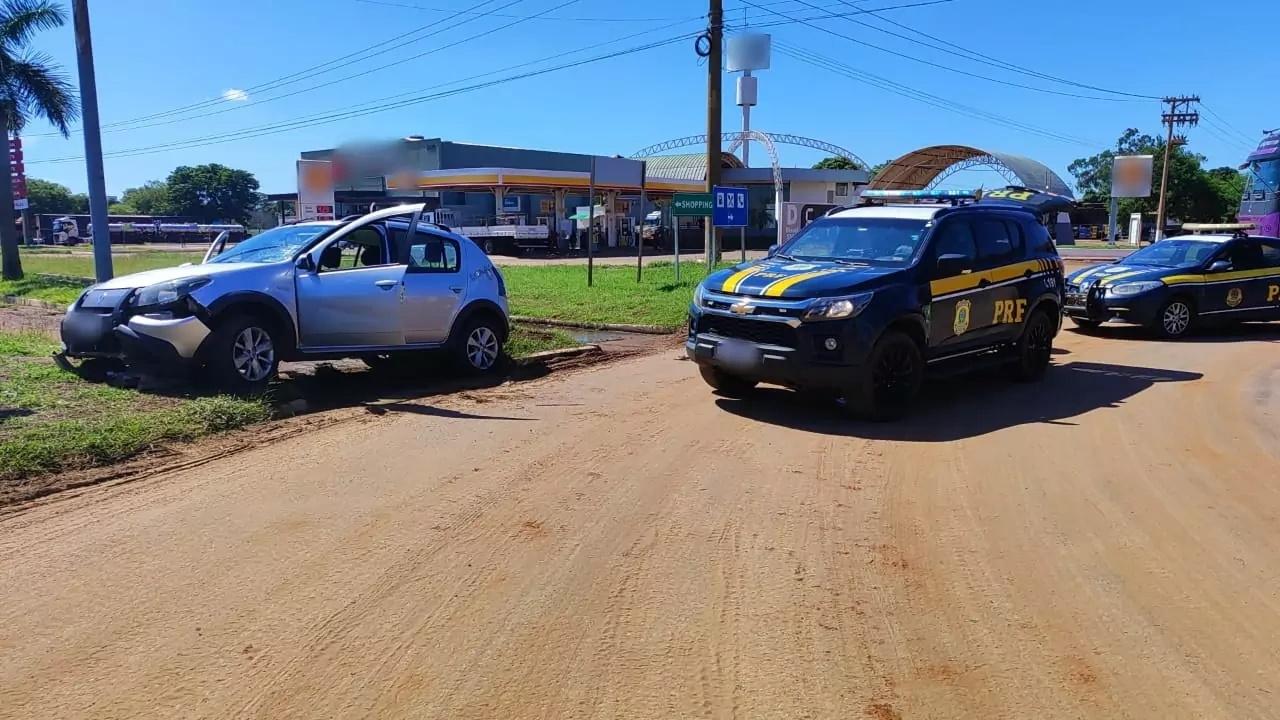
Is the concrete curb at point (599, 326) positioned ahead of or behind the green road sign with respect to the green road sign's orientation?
ahead

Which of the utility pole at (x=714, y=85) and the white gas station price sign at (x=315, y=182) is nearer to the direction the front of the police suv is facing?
the white gas station price sign

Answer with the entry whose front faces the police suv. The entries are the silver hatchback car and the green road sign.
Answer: the green road sign

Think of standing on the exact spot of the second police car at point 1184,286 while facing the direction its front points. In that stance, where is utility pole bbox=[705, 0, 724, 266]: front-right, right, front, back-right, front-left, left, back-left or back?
front-right

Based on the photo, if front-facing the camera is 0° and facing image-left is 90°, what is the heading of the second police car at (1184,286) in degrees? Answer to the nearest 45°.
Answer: approximately 45°

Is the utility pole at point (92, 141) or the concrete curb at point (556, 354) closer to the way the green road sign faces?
the concrete curb

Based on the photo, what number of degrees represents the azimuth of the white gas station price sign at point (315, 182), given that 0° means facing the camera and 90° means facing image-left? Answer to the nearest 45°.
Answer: approximately 0°

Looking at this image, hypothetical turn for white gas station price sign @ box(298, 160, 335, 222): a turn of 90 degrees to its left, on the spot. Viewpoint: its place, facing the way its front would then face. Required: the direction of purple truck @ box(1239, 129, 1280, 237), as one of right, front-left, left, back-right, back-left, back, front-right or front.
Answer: front

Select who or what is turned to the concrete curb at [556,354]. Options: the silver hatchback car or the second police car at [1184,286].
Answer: the second police car

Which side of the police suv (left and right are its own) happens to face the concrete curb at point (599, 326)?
right

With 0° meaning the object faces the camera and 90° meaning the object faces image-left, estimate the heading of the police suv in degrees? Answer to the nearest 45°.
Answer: approximately 45°

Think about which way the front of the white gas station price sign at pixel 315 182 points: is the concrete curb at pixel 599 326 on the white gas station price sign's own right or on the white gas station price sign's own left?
on the white gas station price sign's own left

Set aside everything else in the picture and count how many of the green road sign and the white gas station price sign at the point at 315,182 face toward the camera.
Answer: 2

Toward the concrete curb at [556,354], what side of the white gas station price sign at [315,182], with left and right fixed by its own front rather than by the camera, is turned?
front
